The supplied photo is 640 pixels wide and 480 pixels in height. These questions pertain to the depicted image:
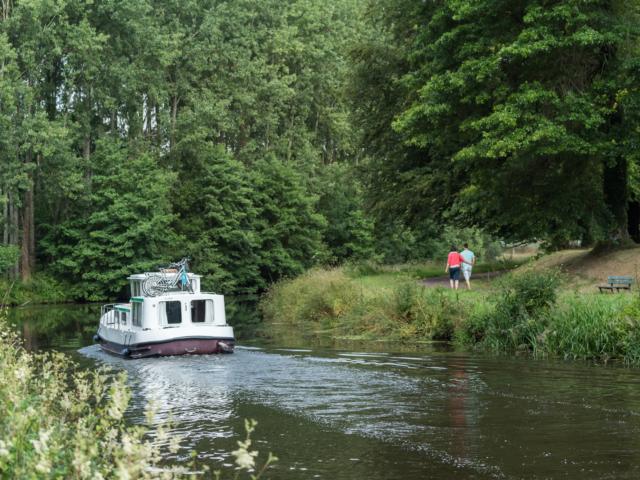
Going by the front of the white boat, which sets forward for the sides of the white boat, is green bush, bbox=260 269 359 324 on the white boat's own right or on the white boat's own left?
on the white boat's own right

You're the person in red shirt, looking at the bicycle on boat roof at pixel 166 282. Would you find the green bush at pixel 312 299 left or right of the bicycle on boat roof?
right

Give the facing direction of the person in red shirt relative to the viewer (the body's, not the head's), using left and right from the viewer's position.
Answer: facing away from the viewer

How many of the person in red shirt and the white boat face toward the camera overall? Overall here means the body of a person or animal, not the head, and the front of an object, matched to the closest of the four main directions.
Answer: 0

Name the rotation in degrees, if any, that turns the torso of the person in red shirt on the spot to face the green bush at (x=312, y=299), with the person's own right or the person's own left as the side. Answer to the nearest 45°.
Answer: approximately 90° to the person's own left

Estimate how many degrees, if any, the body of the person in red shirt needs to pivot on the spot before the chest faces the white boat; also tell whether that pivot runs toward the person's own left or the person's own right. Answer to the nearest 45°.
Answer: approximately 135° to the person's own left

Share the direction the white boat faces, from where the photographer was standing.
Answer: facing away from the viewer and to the left of the viewer

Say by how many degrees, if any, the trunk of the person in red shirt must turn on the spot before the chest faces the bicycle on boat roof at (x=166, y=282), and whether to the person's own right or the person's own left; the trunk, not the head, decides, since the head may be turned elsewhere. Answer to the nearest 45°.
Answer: approximately 135° to the person's own left

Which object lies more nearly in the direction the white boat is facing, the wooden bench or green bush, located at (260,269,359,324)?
the green bush
